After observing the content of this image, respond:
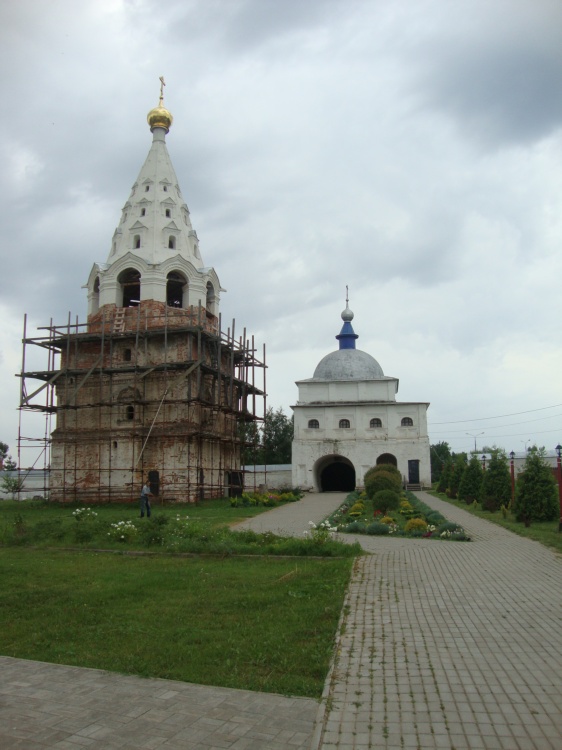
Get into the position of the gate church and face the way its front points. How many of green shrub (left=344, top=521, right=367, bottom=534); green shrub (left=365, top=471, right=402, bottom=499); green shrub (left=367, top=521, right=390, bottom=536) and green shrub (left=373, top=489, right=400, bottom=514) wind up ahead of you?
4

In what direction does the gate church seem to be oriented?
toward the camera

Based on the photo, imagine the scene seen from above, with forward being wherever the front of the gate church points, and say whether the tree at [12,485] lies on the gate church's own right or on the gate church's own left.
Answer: on the gate church's own right

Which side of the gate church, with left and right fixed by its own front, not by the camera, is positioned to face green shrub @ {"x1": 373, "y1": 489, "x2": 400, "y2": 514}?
front

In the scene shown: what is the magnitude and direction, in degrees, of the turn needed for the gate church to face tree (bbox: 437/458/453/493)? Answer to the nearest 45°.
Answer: approximately 45° to its left

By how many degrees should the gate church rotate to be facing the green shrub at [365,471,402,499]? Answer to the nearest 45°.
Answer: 0° — it already faces it

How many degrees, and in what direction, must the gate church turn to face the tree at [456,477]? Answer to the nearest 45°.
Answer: approximately 45° to its left

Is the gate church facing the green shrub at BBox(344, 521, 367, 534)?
yes

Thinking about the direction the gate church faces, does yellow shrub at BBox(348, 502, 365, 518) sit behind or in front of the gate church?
in front

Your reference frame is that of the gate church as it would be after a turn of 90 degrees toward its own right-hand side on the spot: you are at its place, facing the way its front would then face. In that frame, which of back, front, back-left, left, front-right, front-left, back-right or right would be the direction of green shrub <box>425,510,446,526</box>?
left

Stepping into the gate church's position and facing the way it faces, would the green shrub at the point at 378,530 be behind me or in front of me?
in front

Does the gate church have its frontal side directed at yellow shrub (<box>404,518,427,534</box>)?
yes

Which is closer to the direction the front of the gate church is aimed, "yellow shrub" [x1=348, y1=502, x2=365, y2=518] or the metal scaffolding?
the yellow shrub
